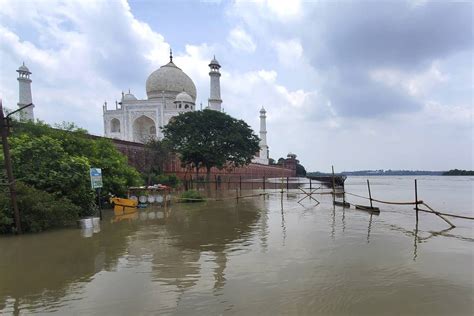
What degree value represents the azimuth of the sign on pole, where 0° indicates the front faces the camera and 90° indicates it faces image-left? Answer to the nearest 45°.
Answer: approximately 0°

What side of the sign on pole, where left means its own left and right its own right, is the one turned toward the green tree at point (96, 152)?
back

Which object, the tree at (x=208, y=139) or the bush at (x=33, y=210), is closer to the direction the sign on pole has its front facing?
the bush

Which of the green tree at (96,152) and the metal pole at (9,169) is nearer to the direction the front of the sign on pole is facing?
the metal pole
